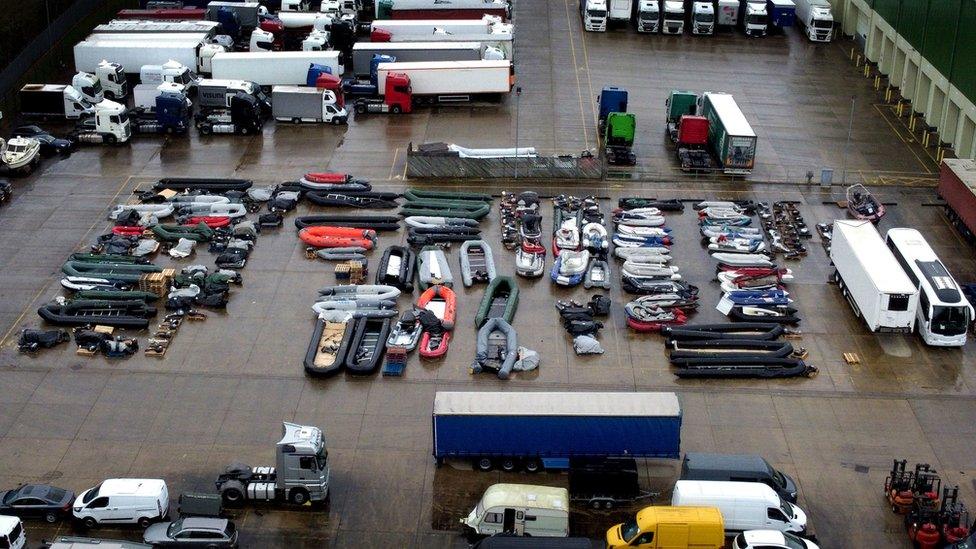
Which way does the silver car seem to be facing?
to the viewer's left

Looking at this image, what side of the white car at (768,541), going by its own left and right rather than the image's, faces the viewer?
right

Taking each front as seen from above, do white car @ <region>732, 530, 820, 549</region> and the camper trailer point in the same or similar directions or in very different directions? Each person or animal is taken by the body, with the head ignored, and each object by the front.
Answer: very different directions

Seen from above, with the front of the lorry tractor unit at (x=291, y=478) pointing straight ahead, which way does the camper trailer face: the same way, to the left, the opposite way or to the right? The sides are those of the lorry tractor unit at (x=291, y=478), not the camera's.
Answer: the opposite way

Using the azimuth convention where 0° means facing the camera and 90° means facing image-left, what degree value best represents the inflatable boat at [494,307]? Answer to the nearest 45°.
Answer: approximately 180°

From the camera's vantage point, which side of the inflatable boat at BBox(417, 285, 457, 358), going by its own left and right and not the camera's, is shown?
back

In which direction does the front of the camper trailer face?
to the viewer's left

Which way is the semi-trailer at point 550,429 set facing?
to the viewer's right

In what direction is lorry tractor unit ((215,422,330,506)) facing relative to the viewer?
to the viewer's right

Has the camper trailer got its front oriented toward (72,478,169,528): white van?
yes

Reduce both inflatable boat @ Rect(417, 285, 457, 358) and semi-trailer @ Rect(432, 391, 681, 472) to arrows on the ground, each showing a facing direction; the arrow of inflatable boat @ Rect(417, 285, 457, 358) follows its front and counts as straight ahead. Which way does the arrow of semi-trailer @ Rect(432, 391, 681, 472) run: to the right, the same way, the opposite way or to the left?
to the right

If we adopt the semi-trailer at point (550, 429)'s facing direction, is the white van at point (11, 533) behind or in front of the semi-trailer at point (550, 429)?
behind

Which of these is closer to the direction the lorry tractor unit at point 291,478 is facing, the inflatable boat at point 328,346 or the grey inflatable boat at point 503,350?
the grey inflatable boat

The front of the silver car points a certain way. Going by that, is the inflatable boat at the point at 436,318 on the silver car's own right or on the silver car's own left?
on the silver car's own right
